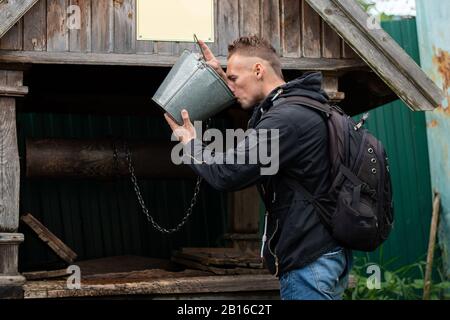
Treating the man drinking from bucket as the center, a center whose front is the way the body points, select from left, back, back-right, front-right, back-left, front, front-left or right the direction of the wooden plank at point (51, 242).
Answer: front-right

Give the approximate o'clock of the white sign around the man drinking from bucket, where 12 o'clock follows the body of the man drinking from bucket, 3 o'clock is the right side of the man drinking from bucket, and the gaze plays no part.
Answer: The white sign is roughly at 2 o'clock from the man drinking from bucket.

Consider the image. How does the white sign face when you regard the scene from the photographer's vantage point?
facing the viewer

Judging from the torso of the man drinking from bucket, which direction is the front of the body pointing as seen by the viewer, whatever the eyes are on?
to the viewer's left

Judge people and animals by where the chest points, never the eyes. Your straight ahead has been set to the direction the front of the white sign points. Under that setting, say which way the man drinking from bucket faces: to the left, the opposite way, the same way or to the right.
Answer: to the right

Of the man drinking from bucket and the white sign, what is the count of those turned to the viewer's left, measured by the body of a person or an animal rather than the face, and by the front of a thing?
1

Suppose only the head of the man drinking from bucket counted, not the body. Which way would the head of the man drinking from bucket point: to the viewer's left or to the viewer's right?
to the viewer's left

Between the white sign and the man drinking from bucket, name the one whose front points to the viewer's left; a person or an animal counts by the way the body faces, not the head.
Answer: the man drinking from bucket
